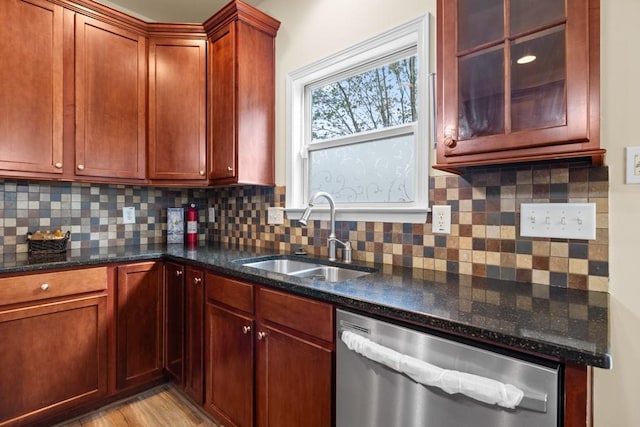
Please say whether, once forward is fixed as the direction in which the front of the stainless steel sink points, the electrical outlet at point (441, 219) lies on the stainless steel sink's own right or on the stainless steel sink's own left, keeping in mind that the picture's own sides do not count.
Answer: on the stainless steel sink's own left

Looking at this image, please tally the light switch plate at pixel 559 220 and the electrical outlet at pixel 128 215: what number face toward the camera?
2

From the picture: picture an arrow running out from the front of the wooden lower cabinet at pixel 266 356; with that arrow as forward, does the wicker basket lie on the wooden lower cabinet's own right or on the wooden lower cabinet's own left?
on the wooden lower cabinet's own right

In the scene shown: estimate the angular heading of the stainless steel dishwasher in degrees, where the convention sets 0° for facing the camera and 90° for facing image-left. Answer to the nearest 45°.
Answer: approximately 45°
